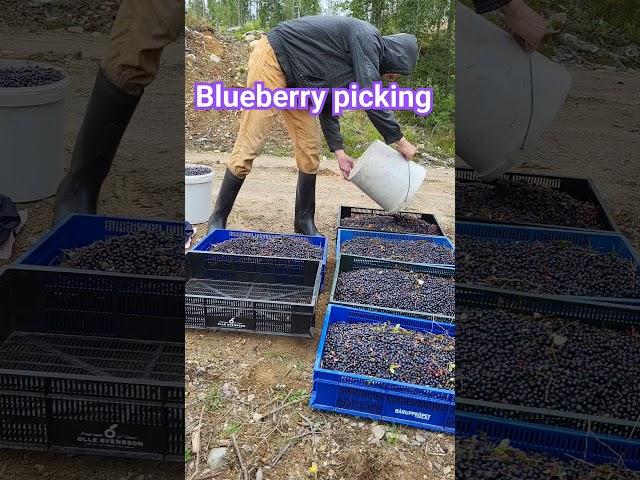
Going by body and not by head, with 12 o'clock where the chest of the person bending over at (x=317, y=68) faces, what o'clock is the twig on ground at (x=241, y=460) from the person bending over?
The twig on ground is roughly at 3 o'clock from the person bending over.

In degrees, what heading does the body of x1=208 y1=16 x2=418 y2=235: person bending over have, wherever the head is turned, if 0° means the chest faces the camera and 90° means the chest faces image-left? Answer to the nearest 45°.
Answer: approximately 270°

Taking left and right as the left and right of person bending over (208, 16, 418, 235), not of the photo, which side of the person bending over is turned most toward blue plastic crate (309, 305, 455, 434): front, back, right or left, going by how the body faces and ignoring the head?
right
